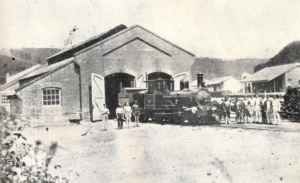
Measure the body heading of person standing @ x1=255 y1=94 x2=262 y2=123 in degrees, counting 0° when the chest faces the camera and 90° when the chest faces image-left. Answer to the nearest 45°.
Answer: approximately 0°

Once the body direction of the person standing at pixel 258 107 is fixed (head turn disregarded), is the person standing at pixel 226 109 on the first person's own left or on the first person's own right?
on the first person's own right

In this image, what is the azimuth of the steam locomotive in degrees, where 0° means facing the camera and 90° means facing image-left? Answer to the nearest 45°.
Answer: approximately 315°

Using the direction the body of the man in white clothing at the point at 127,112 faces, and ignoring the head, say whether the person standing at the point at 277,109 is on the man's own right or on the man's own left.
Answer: on the man's own left

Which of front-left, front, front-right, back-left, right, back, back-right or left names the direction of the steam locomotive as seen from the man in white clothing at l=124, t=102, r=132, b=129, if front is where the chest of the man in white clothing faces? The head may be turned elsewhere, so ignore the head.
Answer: back-left

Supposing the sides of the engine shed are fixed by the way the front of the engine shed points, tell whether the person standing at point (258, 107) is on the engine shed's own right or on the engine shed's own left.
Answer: on the engine shed's own left

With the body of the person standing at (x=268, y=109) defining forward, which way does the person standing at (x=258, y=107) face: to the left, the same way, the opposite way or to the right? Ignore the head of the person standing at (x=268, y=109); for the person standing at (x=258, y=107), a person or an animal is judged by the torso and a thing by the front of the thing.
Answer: the same way

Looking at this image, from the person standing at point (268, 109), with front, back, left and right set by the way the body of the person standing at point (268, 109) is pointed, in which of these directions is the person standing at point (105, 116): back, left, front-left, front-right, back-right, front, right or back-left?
front-right

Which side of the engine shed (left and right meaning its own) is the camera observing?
front

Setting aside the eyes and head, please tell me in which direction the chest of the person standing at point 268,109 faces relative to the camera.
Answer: toward the camera
